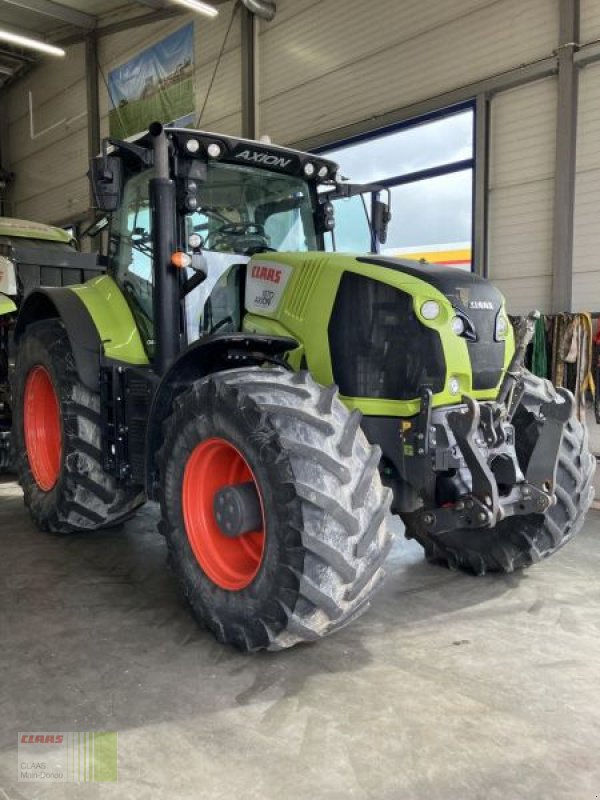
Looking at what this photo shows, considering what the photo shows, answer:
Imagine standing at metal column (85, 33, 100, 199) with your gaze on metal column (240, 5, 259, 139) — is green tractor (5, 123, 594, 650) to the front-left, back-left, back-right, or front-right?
front-right

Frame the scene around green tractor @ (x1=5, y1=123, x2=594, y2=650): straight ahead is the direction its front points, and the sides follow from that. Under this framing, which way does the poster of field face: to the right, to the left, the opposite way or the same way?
to the right

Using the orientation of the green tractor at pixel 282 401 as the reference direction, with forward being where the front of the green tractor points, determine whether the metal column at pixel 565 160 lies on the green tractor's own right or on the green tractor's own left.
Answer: on the green tractor's own left

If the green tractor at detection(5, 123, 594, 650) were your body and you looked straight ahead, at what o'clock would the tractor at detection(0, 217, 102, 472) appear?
The tractor is roughly at 6 o'clock from the green tractor.

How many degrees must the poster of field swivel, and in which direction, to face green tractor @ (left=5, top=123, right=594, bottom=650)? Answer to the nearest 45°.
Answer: approximately 45° to its left

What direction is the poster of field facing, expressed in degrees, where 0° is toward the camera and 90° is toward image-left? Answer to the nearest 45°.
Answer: approximately 45°

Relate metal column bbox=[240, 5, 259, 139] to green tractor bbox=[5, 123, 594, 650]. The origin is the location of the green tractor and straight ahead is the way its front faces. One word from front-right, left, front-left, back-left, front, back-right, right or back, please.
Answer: back-left

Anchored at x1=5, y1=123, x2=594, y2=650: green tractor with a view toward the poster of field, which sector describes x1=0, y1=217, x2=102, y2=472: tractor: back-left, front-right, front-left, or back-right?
front-left

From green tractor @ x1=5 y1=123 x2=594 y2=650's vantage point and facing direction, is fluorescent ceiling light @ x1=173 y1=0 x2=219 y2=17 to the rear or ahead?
to the rear

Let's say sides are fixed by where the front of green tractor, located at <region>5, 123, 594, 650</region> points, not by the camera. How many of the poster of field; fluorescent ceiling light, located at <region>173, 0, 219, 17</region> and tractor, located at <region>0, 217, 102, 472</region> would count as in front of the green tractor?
0

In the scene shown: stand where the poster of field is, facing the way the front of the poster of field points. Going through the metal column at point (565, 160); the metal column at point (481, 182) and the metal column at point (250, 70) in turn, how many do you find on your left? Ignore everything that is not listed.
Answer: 3

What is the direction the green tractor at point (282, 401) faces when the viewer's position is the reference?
facing the viewer and to the right of the viewer

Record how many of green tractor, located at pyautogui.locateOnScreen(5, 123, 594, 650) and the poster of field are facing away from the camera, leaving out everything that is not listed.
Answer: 0
